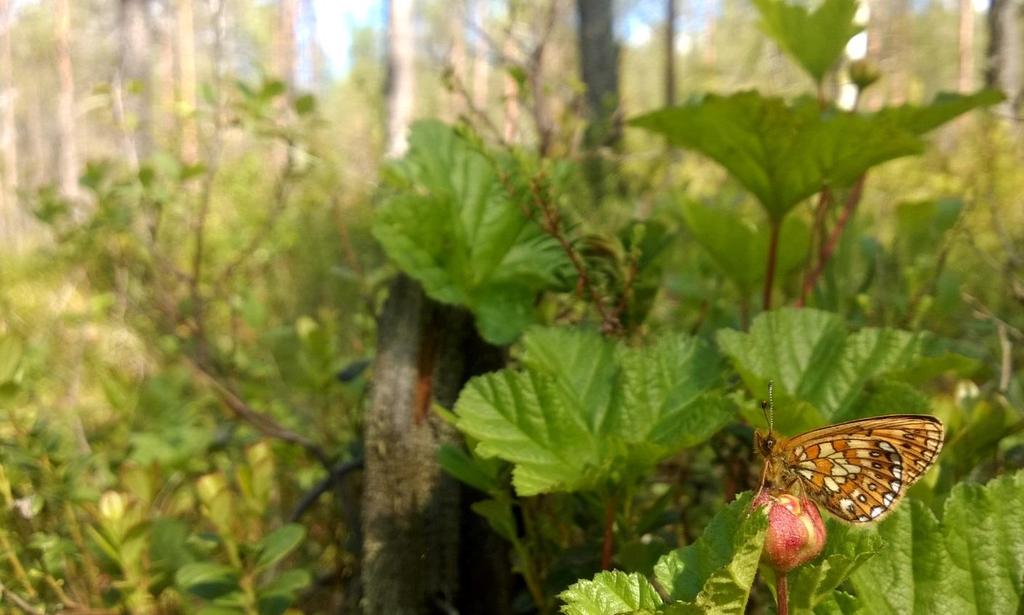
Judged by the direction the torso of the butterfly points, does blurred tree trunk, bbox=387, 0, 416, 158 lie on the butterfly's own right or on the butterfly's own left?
on the butterfly's own right

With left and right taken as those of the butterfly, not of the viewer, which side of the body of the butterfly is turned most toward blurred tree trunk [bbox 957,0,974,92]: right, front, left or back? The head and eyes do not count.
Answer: right

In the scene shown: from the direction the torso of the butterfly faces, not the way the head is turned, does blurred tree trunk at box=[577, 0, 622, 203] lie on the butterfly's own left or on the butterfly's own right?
on the butterfly's own right

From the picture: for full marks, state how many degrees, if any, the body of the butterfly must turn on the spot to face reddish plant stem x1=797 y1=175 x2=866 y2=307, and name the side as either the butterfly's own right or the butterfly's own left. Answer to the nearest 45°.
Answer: approximately 90° to the butterfly's own right

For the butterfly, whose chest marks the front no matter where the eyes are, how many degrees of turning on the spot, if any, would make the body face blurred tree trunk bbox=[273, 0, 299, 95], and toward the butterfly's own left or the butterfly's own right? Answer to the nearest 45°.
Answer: approximately 45° to the butterfly's own right

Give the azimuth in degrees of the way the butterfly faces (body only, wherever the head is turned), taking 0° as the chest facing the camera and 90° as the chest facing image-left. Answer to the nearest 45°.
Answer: approximately 90°
